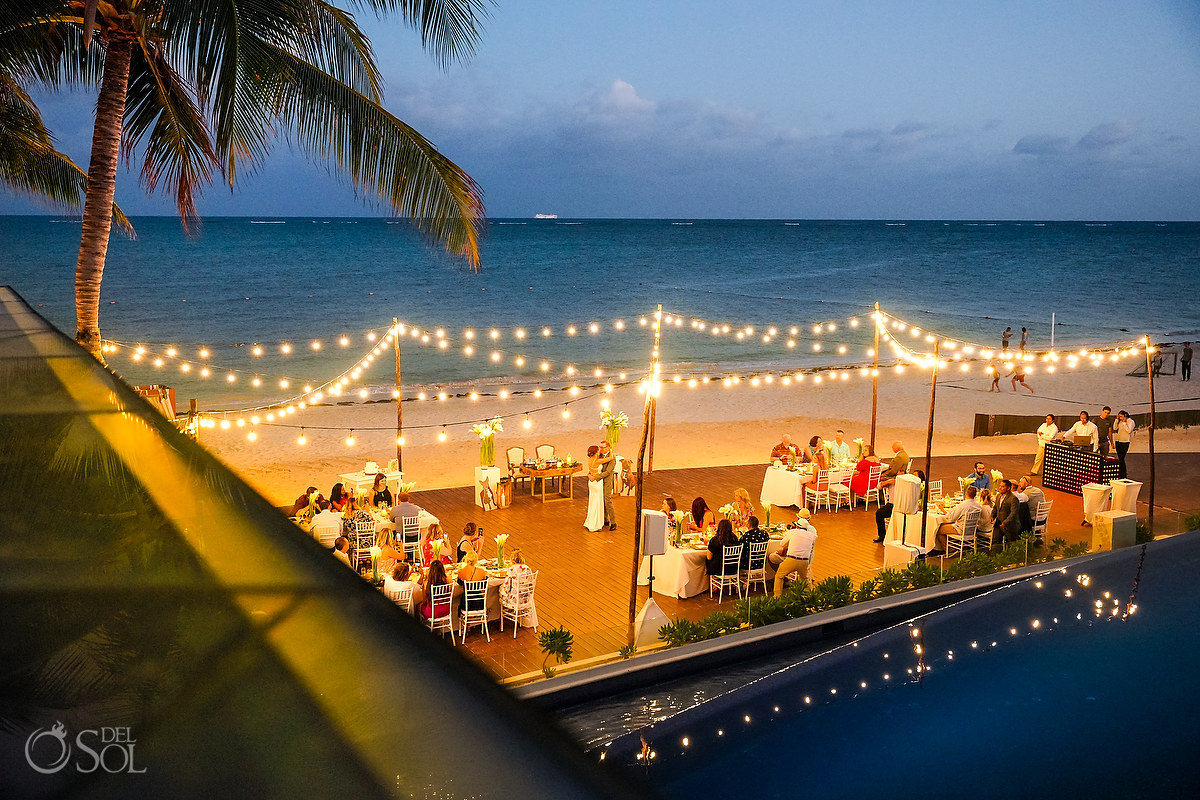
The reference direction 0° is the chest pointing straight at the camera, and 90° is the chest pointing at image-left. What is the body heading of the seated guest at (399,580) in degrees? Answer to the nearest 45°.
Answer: approximately 225°

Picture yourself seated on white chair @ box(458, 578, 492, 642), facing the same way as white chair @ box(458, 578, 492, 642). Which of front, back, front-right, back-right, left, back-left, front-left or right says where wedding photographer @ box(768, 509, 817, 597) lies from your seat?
right

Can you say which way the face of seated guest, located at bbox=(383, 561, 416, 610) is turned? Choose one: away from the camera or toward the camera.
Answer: away from the camera

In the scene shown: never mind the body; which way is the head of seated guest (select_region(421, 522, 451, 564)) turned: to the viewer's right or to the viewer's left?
to the viewer's right

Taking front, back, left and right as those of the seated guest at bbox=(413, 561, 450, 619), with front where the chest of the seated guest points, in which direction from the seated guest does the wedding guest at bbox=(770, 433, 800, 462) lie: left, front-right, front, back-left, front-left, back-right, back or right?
front-right

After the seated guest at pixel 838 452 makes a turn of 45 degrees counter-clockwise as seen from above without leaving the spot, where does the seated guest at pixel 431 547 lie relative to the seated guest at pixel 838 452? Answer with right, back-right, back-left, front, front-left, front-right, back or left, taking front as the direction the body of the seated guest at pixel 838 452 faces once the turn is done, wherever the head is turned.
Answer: right

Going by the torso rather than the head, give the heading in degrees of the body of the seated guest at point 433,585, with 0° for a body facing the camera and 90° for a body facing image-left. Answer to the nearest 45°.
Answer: approximately 180°

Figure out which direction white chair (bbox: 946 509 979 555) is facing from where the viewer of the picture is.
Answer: facing away from the viewer and to the left of the viewer

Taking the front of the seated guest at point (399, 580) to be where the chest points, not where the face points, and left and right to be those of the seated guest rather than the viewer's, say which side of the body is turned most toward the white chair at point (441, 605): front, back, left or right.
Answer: right

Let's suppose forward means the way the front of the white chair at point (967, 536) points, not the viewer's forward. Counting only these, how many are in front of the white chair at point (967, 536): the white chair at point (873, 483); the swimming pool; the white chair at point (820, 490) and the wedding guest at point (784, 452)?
3

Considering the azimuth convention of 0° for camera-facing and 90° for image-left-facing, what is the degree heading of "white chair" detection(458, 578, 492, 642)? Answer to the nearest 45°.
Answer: approximately 180°

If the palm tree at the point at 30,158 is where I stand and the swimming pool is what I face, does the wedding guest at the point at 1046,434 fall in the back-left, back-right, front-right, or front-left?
front-left

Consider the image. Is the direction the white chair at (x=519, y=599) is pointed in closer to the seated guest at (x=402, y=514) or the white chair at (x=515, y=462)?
the seated guest

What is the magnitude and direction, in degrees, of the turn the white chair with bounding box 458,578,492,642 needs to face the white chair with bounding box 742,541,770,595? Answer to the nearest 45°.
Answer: approximately 90° to its right

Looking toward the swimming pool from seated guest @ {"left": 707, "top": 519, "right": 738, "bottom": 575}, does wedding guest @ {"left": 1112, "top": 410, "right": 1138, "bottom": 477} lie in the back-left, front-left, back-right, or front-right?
back-left

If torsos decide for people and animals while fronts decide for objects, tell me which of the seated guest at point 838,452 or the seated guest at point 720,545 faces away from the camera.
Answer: the seated guest at point 720,545

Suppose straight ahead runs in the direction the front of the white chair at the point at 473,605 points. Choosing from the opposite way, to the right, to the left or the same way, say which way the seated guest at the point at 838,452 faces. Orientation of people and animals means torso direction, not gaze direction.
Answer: the opposite way
